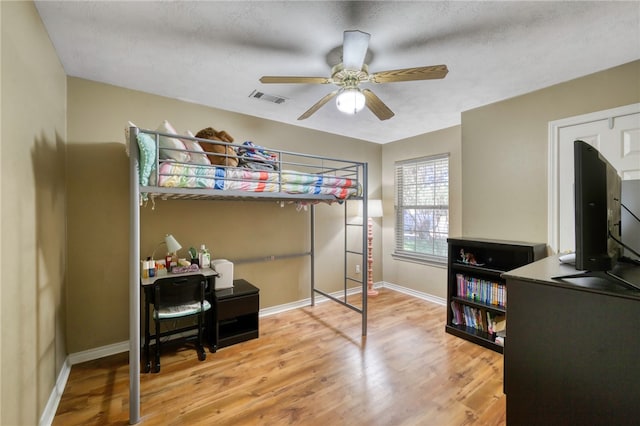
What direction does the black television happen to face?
to the viewer's left

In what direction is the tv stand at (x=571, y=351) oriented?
to the viewer's left

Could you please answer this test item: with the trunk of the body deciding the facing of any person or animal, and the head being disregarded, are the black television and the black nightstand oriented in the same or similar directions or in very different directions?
very different directions

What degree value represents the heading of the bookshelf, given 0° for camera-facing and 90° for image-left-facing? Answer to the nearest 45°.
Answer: approximately 45°

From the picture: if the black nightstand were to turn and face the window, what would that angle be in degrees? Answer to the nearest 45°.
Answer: approximately 45° to its left

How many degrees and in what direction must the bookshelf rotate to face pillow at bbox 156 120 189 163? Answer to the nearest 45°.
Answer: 0° — it already faces it

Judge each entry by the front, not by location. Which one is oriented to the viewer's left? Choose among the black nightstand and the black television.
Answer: the black television
